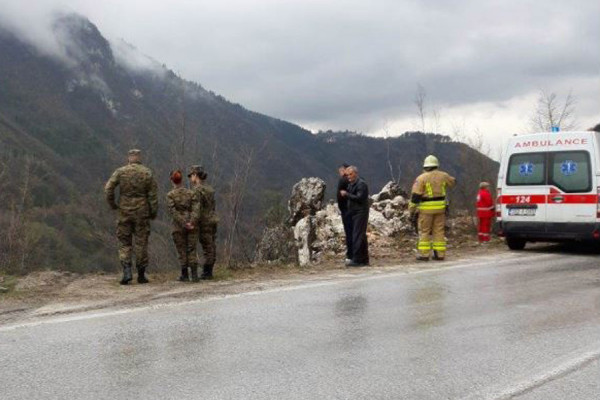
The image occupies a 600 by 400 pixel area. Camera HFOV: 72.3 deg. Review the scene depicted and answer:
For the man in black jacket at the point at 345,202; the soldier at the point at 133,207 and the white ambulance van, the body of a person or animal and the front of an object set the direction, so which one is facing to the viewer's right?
the man in black jacket

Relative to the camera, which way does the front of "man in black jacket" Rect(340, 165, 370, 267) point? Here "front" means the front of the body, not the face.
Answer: to the viewer's left

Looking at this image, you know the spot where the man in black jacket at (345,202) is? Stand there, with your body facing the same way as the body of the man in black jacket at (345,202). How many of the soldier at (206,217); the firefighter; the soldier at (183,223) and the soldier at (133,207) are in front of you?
1

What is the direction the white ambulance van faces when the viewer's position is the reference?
facing away from the viewer

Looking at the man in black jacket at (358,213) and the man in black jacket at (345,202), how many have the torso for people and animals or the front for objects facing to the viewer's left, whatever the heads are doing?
1

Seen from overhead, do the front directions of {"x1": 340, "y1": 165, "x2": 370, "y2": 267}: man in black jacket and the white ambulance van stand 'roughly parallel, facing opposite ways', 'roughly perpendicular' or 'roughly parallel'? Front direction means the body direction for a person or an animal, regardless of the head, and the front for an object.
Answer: roughly perpendicular

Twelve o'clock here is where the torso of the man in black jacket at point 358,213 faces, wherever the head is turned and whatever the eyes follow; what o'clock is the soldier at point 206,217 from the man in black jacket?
The soldier is roughly at 11 o'clock from the man in black jacket.

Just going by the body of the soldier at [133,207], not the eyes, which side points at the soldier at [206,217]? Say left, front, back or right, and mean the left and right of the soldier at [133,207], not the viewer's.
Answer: right

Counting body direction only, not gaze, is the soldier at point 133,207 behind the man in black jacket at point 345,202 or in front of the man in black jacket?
behind

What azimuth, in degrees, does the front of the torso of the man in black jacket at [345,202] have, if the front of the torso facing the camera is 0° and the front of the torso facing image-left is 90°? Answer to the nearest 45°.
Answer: approximately 270°

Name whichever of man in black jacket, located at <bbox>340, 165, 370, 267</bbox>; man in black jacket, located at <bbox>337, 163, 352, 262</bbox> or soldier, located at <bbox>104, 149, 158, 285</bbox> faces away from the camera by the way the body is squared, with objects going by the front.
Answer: the soldier

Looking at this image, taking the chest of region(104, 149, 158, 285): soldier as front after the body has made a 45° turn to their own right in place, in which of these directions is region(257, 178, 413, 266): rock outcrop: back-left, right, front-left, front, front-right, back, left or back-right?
front
